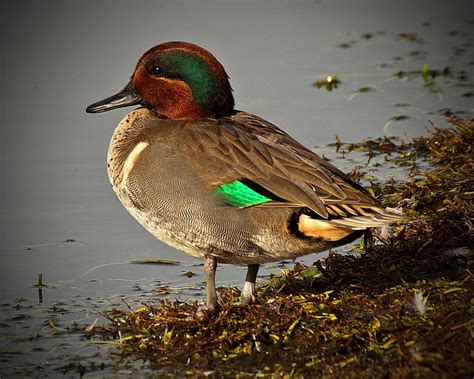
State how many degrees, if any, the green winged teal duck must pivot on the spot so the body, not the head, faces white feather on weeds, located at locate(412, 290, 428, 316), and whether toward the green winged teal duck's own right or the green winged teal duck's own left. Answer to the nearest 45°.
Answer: approximately 180°

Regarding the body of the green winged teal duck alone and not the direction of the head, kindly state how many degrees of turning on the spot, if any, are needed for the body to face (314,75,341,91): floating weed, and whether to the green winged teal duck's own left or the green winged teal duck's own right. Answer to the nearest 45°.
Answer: approximately 90° to the green winged teal duck's own right

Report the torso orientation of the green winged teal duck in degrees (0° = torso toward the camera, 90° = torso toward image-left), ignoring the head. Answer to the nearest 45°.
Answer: approximately 90°

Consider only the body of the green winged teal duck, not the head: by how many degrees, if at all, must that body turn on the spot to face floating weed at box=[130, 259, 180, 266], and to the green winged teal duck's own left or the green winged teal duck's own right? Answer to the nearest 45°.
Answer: approximately 45° to the green winged teal duck's own right

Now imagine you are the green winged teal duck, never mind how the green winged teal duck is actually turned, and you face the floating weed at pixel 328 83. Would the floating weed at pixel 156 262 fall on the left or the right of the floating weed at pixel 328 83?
left
